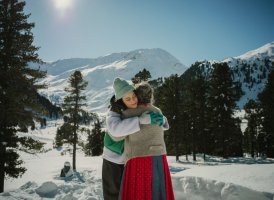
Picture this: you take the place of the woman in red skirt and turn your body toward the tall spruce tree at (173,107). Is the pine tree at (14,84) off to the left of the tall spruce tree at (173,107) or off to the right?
left

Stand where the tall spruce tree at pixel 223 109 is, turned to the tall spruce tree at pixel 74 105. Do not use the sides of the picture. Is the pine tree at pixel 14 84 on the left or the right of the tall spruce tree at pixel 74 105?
left

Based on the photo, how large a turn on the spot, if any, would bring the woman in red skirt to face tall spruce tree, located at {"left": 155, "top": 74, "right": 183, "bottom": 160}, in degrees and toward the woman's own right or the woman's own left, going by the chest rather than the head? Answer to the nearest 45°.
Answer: approximately 45° to the woman's own right

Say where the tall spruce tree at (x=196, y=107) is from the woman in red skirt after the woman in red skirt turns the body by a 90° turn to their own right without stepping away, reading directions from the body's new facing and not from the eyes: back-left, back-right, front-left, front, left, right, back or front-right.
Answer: front-left

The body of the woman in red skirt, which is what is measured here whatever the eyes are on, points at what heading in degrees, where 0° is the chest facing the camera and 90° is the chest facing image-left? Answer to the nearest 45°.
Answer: approximately 135°

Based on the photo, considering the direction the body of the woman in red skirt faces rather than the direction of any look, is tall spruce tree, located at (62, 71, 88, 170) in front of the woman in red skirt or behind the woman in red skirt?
in front

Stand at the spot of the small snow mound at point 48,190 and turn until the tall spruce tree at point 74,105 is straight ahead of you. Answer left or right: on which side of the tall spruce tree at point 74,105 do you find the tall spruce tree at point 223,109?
right

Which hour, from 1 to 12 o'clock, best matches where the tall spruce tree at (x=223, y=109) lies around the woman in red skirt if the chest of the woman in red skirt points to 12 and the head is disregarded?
The tall spruce tree is roughly at 2 o'clock from the woman in red skirt.
